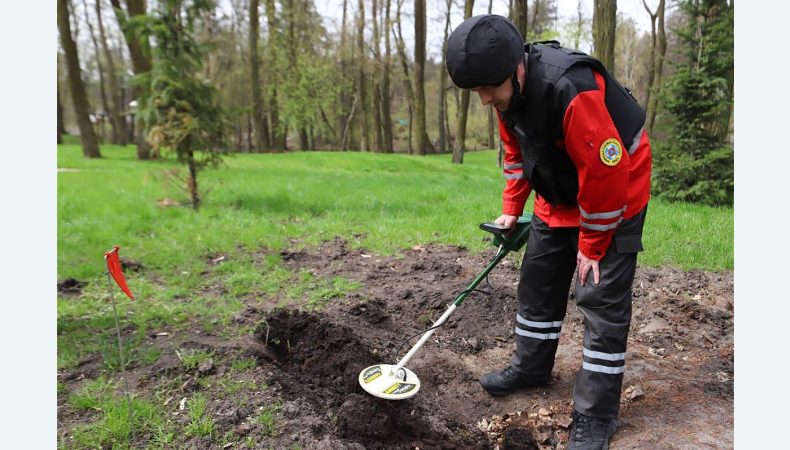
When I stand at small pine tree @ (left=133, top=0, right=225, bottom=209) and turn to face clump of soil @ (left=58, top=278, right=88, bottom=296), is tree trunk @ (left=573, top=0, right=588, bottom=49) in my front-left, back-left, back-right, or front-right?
back-left

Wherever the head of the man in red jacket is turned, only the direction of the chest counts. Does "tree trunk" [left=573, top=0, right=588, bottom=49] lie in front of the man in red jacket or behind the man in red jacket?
behind

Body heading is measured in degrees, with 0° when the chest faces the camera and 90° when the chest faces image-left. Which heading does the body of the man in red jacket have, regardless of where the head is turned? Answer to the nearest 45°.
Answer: approximately 45°

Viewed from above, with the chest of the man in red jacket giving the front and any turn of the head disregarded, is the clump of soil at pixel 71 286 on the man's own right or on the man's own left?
on the man's own right

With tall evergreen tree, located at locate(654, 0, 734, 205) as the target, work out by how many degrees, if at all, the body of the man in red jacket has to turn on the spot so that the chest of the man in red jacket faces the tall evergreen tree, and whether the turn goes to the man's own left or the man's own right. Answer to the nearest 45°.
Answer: approximately 135° to the man's own right

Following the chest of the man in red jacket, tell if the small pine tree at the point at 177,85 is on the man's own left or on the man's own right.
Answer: on the man's own right

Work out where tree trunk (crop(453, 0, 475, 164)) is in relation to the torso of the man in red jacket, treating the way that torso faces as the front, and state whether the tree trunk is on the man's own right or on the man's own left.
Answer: on the man's own right

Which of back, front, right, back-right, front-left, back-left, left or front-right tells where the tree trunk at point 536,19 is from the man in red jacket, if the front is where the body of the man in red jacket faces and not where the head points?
back-right
